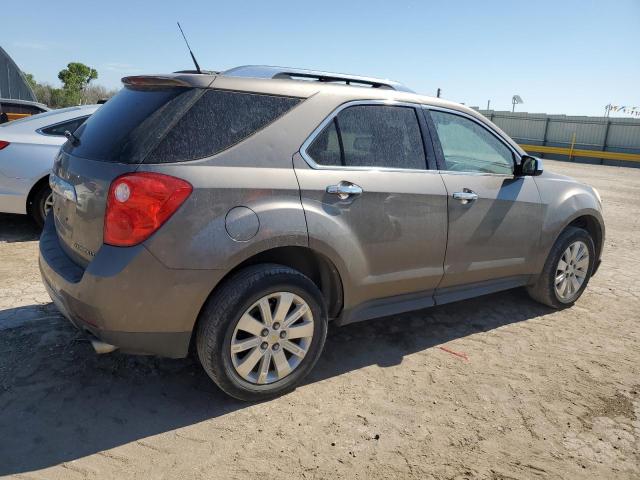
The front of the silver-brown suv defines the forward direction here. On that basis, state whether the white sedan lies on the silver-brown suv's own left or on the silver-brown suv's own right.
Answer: on the silver-brown suv's own left

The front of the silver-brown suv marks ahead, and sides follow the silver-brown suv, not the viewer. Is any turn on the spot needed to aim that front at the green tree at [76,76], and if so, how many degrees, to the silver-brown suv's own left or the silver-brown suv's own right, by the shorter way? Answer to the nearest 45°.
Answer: approximately 90° to the silver-brown suv's own left

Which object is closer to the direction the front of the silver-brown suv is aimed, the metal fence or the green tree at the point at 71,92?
the metal fence

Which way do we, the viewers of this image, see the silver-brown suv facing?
facing away from the viewer and to the right of the viewer

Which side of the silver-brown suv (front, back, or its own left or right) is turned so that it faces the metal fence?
front

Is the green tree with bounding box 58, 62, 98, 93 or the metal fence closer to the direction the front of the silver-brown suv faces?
the metal fence

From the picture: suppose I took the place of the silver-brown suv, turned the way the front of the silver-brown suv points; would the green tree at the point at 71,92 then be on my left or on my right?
on my left

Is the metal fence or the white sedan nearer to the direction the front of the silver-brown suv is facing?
the metal fence

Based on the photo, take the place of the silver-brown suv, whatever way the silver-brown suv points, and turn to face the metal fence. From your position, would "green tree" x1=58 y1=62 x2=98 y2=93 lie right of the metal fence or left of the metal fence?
left
